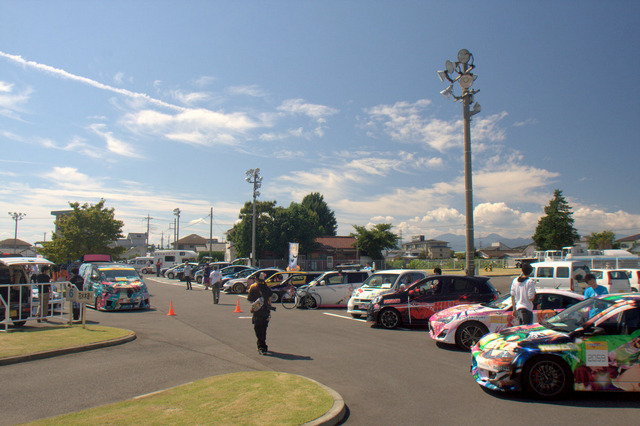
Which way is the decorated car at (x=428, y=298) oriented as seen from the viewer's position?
to the viewer's left

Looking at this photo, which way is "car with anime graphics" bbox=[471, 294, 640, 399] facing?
to the viewer's left

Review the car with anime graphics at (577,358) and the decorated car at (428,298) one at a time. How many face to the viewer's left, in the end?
2

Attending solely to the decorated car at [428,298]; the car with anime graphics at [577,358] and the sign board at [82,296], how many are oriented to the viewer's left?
2

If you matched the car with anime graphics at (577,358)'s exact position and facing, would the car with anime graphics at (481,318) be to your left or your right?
on your right

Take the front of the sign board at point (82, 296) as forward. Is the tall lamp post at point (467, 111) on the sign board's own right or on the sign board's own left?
on the sign board's own left

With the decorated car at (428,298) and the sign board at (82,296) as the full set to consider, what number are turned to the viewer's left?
1

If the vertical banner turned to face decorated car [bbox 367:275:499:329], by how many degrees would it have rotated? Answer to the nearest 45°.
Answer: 0° — it already faces it

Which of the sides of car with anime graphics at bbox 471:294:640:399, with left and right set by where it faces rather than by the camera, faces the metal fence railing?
front

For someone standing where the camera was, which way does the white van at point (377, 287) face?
facing the viewer and to the left of the viewer
